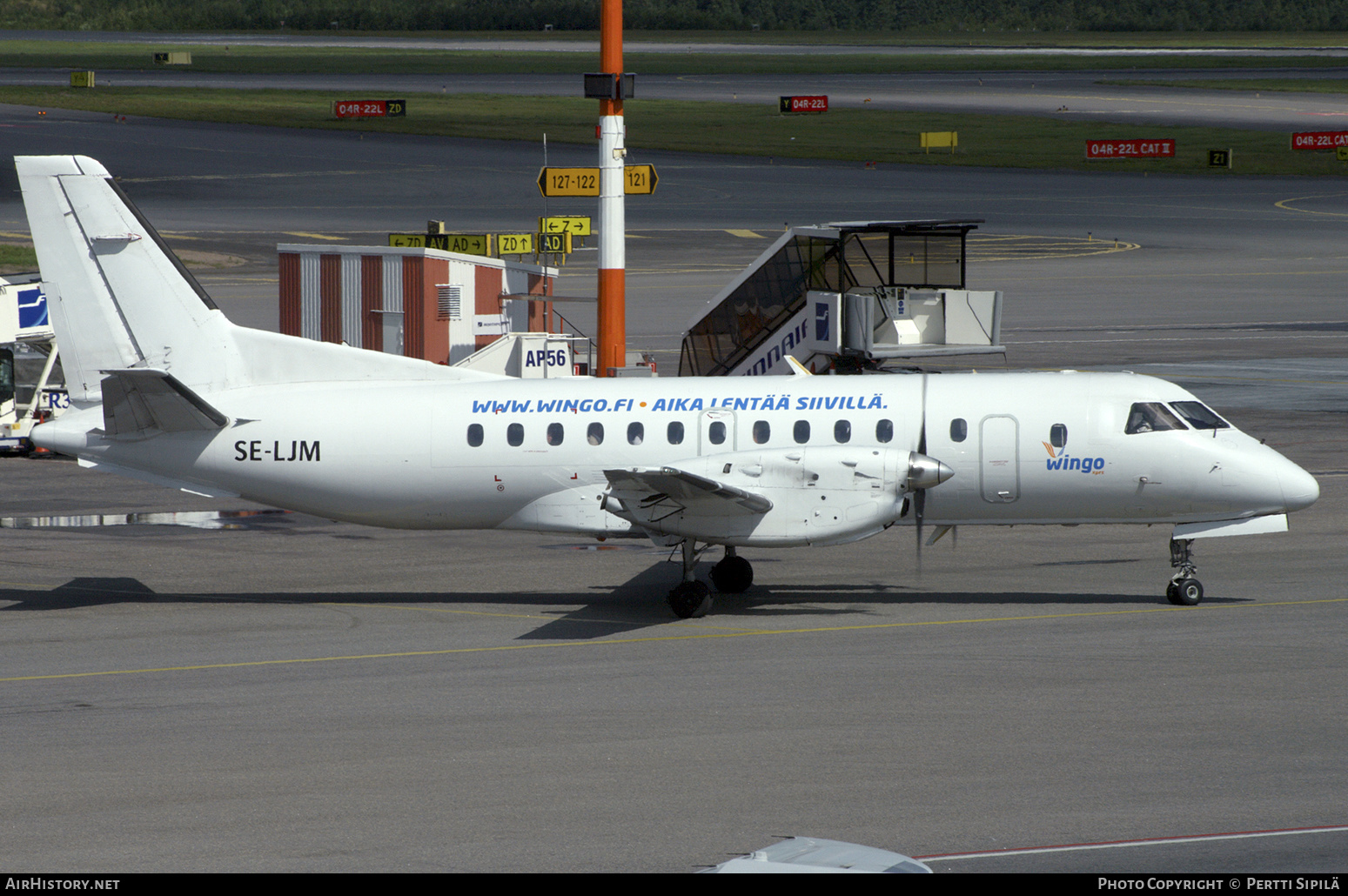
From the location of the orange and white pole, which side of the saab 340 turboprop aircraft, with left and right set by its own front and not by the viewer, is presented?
left

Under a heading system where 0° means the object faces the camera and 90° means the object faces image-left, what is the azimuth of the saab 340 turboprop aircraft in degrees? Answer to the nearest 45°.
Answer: approximately 270°
